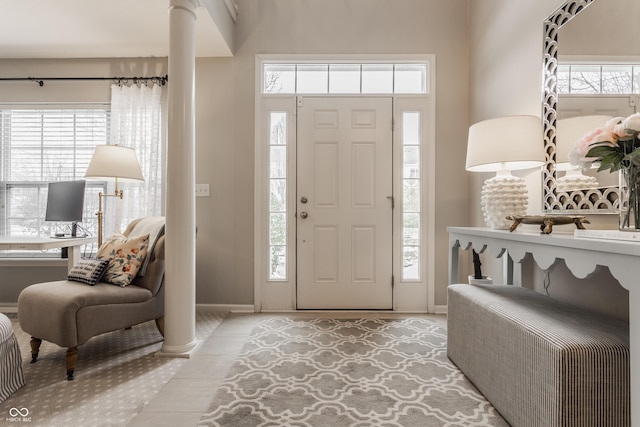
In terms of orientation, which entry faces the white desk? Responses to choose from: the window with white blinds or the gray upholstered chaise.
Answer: the window with white blinds

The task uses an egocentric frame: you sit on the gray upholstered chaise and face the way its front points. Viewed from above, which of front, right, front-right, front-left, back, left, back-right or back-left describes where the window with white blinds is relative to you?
back-right

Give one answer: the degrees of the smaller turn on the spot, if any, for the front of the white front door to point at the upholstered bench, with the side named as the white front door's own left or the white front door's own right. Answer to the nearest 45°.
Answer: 0° — it already faces it

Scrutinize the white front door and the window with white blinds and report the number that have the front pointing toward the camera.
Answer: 2

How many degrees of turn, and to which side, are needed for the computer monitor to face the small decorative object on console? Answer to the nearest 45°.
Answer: approximately 90° to its left

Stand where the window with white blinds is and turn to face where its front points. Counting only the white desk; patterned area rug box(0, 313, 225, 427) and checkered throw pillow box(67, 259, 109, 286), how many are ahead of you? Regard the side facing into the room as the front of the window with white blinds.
3

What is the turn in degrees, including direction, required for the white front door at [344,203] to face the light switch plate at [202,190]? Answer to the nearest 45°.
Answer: approximately 90° to its right

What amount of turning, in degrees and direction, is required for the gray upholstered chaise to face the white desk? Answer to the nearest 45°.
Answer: approximately 135° to its right

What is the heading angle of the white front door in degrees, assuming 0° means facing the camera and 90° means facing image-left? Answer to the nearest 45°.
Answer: approximately 0°

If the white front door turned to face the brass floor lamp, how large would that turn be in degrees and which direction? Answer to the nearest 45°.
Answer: approximately 90° to its right

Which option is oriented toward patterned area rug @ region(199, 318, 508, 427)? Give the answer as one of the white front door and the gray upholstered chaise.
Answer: the white front door
